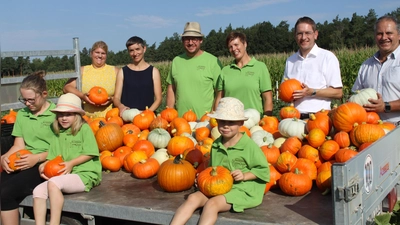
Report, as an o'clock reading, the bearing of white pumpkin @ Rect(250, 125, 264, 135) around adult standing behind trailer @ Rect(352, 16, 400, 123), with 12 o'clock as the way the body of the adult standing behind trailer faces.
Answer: The white pumpkin is roughly at 1 o'clock from the adult standing behind trailer.

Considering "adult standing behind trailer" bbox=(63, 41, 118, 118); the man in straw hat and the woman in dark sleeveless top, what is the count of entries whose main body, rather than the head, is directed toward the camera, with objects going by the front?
3

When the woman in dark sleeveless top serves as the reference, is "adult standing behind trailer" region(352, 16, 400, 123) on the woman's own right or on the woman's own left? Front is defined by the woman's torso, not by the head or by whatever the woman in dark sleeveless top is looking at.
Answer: on the woman's own left

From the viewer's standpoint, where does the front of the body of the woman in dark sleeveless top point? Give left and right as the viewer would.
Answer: facing the viewer

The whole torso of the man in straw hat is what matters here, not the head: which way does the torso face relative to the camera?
toward the camera

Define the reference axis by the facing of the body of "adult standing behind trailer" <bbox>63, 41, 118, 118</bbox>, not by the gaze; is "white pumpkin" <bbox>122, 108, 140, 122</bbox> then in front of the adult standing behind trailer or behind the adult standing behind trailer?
in front

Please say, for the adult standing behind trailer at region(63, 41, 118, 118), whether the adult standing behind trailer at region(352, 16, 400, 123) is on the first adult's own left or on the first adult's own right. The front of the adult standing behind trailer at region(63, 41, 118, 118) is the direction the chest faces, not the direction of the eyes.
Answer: on the first adult's own left

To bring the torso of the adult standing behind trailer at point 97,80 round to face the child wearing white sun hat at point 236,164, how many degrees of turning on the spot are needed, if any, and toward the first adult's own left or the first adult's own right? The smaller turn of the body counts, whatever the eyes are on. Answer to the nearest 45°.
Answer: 0° — they already face them

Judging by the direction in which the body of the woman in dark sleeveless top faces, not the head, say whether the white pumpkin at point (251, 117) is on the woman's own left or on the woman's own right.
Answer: on the woman's own left

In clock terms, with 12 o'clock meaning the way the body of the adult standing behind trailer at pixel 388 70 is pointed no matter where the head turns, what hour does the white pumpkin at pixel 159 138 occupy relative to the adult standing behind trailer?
The white pumpkin is roughly at 1 o'clock from the adult standing behind trailer.

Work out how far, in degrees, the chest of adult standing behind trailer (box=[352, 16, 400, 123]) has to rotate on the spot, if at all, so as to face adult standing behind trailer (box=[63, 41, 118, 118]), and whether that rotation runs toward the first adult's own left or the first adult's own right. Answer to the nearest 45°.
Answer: approximately 45° to the first adult's own right

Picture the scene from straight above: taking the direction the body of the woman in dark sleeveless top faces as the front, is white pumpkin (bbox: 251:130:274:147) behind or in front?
in front

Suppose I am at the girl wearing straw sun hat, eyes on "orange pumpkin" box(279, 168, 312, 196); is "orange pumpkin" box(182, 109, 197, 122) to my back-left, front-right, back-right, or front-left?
front-left

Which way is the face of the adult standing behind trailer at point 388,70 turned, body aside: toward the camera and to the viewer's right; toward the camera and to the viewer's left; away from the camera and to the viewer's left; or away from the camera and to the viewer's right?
toward the camera and to the viewer's left

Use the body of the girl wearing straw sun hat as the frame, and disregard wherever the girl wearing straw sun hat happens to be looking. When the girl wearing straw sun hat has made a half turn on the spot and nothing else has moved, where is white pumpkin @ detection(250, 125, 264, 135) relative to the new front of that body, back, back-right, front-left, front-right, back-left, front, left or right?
front-right

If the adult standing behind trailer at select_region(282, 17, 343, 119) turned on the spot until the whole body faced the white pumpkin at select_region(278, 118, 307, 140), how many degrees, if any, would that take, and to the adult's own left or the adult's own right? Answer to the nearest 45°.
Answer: approximately 45° to the adult's own left

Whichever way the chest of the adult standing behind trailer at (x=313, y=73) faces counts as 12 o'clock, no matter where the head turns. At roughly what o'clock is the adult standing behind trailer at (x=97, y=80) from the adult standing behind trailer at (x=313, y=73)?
the adult standing behind trailer at (x=97, y=80) is roughly at 2 o'clock from the adult standing behind trailer at (x=313, y=73).

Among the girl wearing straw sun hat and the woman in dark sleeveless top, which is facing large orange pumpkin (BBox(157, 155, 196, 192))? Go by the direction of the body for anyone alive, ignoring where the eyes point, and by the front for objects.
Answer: the woman in dark sleeveless top

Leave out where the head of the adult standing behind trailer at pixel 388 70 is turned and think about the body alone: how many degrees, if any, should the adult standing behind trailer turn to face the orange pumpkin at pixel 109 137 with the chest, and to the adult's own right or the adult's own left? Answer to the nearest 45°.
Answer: approximately 45° to the adult's own right
